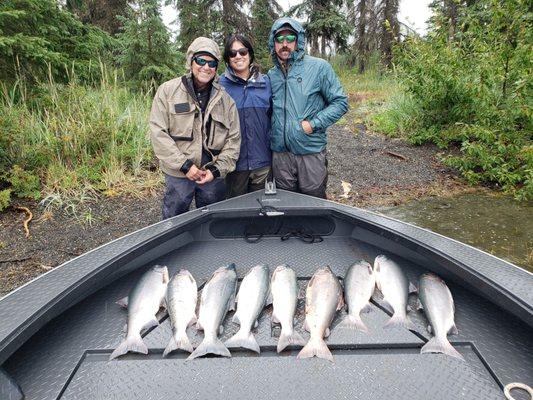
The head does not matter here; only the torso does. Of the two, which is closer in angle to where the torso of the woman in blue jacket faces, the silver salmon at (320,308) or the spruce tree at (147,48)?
the silver salmon

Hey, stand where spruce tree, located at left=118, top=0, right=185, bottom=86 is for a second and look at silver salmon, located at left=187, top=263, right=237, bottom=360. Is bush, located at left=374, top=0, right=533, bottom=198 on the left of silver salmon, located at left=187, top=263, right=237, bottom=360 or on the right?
left

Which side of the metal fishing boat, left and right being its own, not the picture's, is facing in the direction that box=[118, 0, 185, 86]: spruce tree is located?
front

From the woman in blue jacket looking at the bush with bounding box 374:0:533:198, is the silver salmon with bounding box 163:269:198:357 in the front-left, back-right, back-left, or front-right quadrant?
back-right

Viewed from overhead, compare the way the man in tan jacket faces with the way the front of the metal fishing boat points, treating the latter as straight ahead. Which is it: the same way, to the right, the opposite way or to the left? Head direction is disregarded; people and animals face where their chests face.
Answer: the opposite way

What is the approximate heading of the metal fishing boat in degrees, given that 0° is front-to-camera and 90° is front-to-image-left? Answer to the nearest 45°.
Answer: approximately 180°

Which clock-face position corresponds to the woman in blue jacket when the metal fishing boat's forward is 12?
The woman in blue jacket is roughly at 12 o'clock from the metal fishing boat.

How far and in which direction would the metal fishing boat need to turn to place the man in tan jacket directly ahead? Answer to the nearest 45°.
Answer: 0° — it already faces them

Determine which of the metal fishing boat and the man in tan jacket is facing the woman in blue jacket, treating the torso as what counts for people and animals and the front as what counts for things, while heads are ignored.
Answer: the metal fishing boat

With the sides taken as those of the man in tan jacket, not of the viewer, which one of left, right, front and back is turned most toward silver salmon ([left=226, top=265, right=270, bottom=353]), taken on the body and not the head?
front

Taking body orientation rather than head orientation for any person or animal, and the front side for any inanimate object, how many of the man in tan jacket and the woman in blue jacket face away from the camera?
0
